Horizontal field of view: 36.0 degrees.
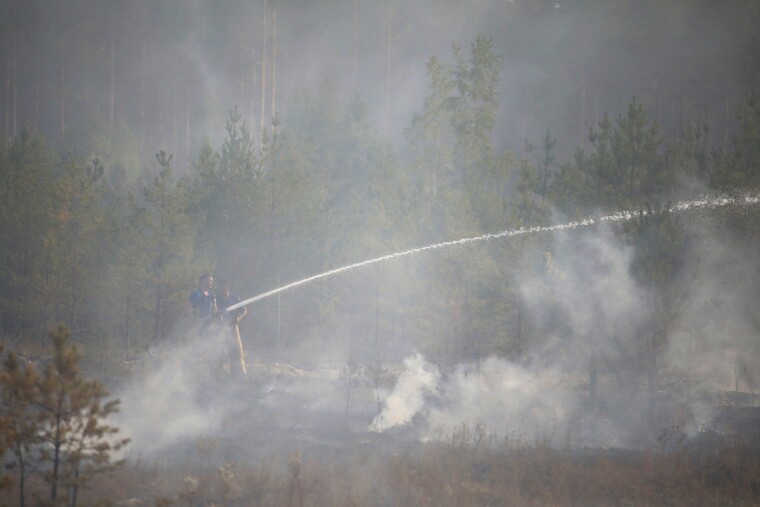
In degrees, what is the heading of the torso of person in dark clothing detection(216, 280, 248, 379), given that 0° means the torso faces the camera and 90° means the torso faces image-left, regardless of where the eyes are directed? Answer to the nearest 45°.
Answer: approximately 270°

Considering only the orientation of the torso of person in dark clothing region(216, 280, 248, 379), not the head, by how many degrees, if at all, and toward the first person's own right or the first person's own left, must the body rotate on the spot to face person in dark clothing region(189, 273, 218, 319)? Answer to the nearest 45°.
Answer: approximately 135° to the first person's own right
